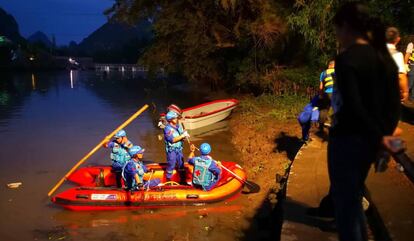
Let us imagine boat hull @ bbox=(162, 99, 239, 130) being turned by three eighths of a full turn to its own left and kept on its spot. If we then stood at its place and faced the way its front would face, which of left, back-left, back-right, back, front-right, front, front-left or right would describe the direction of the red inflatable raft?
left

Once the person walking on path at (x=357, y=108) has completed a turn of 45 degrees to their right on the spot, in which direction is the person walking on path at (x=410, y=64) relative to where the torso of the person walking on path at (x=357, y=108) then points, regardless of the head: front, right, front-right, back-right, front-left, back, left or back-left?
front-right

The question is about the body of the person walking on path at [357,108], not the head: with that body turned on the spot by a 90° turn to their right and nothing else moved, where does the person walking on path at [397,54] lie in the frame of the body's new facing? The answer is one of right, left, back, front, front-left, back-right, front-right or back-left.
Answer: front

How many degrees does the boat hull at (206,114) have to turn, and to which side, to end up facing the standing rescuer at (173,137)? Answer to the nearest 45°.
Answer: approximately 135° to its right
